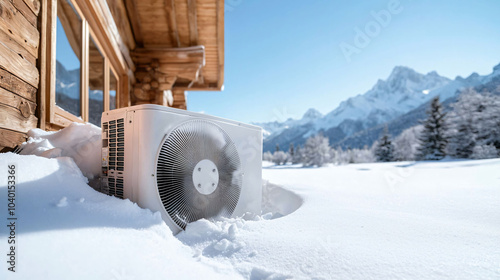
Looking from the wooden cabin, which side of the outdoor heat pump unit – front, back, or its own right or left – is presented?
back

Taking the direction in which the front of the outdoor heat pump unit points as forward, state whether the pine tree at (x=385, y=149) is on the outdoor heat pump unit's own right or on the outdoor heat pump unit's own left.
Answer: on the outdoor heat pump unit's own left

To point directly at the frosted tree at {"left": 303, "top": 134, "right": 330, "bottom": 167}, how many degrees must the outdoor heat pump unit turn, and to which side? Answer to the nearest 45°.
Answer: approximately 90° to its left

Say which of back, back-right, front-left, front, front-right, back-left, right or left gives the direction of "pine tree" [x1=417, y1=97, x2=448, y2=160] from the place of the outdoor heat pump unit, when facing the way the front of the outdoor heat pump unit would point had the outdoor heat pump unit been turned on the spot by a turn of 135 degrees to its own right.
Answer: back-right

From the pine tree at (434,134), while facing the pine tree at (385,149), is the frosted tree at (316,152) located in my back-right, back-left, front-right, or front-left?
front-left

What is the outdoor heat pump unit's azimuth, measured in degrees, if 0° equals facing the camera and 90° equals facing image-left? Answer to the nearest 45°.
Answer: approximately 315°

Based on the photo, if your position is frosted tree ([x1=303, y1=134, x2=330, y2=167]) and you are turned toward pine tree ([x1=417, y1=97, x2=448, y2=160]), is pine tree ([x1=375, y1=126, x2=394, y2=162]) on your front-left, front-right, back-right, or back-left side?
front-left
